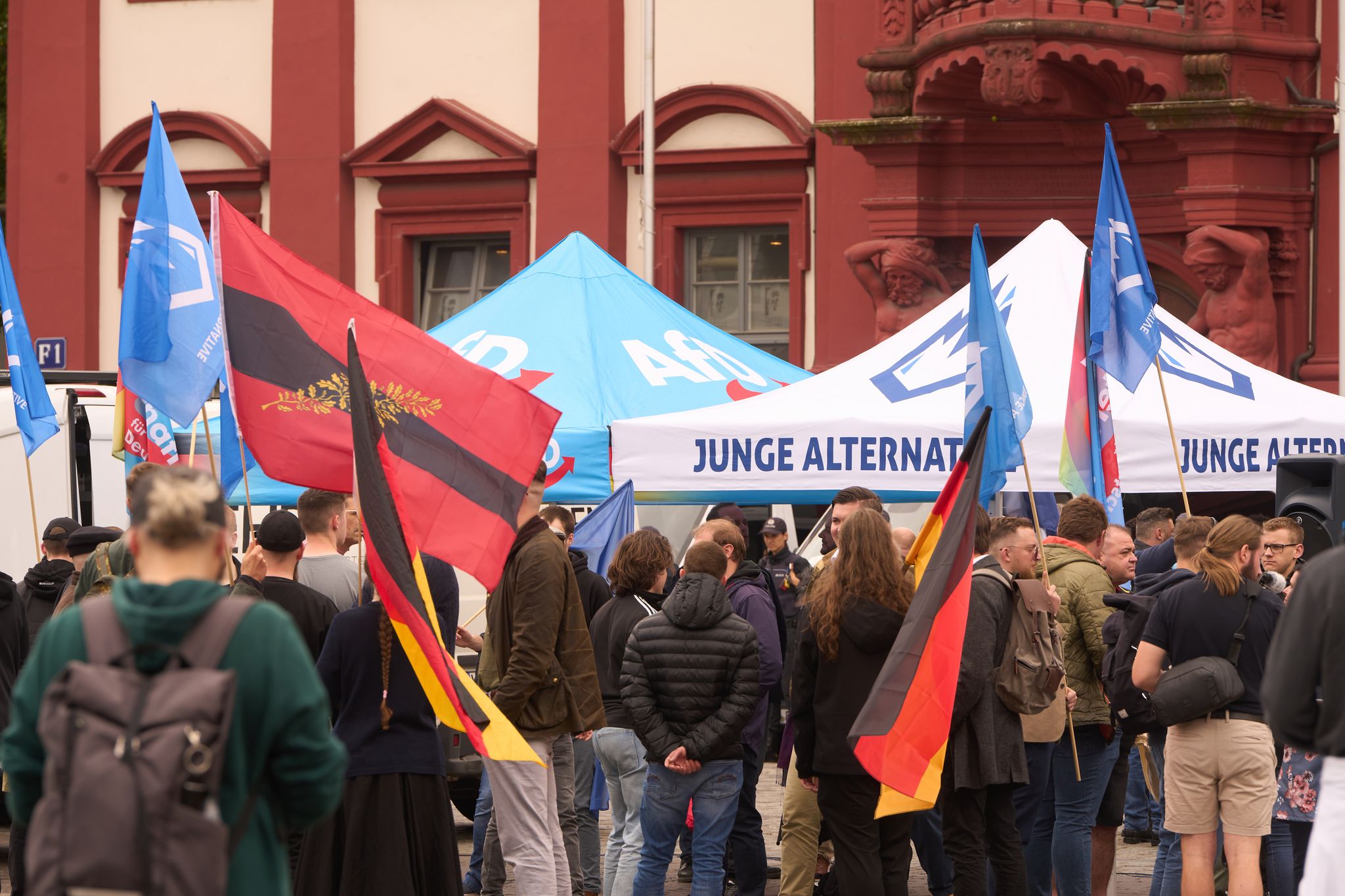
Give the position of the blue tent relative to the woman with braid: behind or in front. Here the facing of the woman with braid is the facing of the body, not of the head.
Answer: in front

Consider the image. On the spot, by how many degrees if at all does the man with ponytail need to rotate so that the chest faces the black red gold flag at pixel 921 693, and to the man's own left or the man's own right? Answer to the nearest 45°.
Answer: approximately 135° to the man's own left

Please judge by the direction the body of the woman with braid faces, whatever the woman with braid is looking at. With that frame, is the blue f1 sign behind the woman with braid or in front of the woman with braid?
in front

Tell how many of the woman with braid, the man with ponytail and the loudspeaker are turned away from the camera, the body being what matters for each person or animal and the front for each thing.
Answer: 2

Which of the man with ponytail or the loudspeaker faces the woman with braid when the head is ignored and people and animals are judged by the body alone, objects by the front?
the loudspeaker

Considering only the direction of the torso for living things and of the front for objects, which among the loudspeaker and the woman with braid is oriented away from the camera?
the woman with braid

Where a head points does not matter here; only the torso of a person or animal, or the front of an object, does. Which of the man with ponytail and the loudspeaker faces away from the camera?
the man with ponytail

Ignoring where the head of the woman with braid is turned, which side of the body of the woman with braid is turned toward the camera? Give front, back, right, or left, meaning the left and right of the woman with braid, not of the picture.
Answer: back

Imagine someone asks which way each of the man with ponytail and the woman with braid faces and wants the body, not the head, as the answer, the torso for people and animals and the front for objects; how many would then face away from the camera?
2

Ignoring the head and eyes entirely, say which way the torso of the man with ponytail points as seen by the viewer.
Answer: away from the camera
